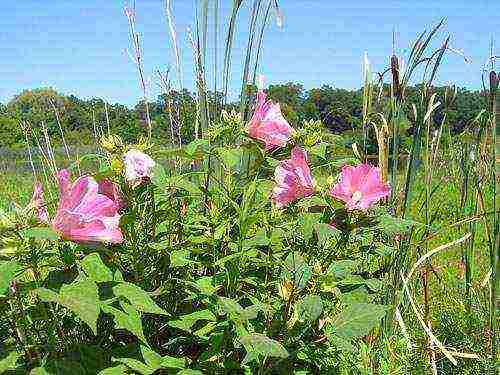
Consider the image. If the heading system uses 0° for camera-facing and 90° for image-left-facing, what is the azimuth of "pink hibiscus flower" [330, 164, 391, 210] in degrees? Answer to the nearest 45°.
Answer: approximately 0°

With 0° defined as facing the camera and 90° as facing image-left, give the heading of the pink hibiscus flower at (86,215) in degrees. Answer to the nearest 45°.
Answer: approximately 45°

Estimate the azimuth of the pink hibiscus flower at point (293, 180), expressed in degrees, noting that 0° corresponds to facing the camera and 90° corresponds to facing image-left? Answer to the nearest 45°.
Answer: approximately 45°
